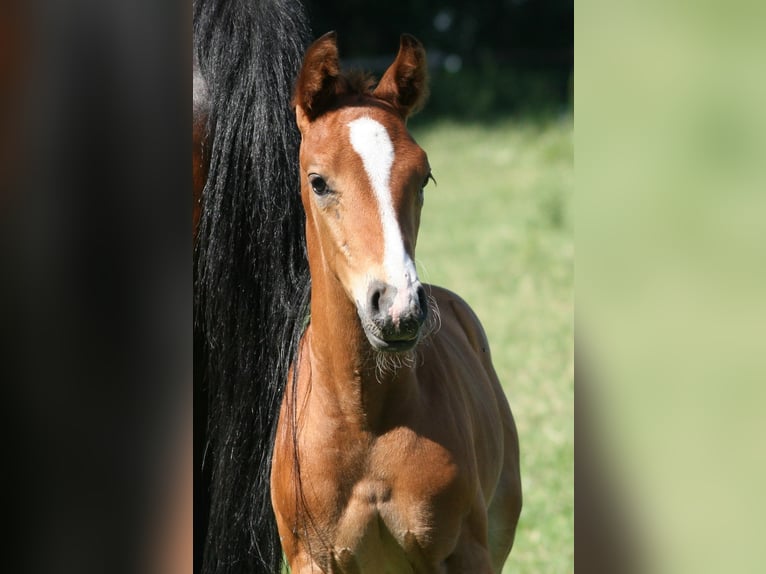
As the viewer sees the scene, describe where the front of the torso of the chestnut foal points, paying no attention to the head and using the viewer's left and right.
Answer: facing the viewer
